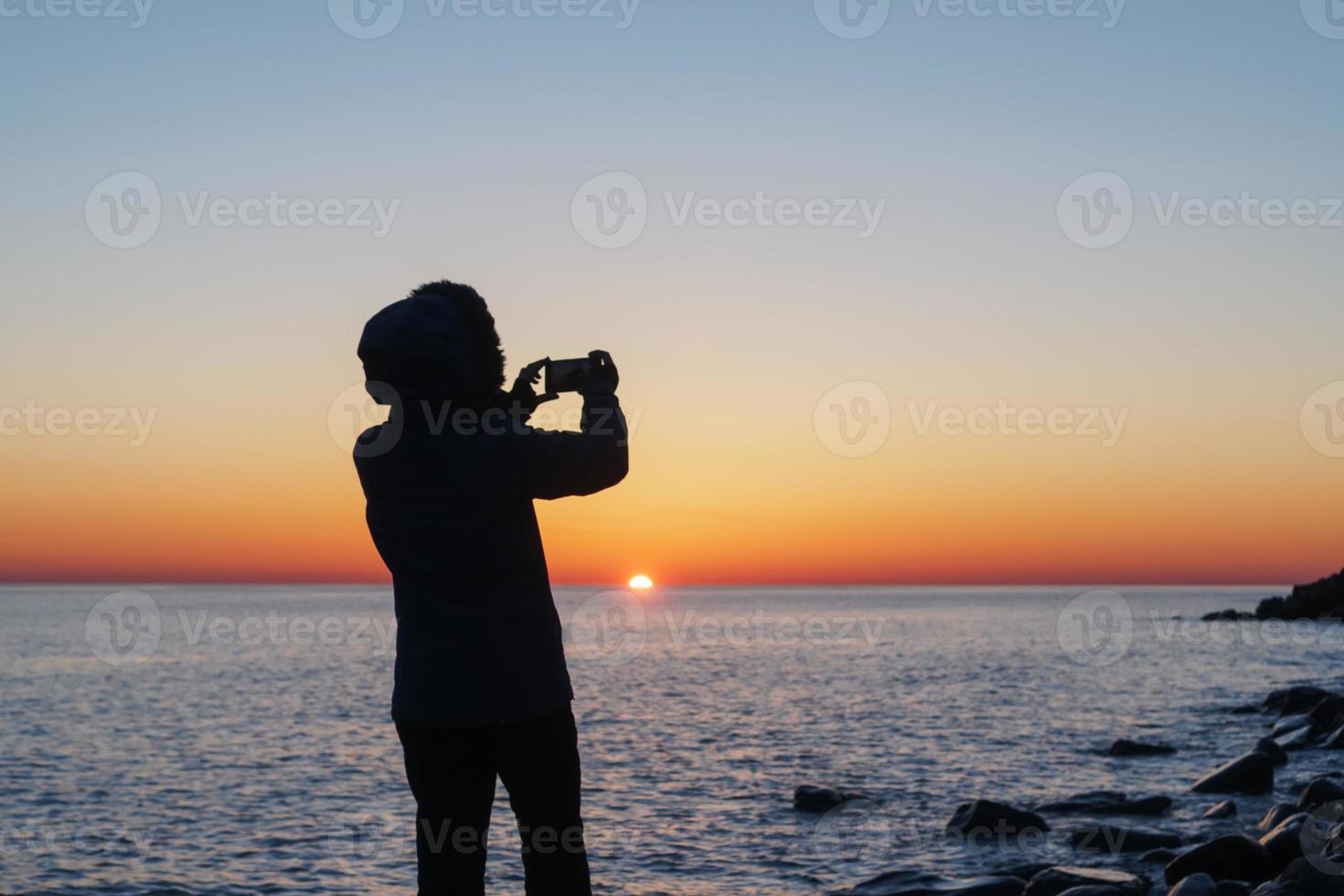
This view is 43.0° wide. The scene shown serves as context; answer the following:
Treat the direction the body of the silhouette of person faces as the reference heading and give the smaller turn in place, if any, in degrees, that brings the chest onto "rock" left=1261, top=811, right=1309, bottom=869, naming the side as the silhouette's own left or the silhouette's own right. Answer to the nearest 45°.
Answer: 0° — they already face it

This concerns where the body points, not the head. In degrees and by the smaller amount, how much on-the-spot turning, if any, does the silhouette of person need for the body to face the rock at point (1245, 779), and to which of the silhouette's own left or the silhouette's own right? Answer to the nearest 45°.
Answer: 0° — they already face it

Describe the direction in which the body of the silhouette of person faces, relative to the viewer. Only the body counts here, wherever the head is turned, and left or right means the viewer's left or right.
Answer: facing away from the viewer and to the right of the viewer
